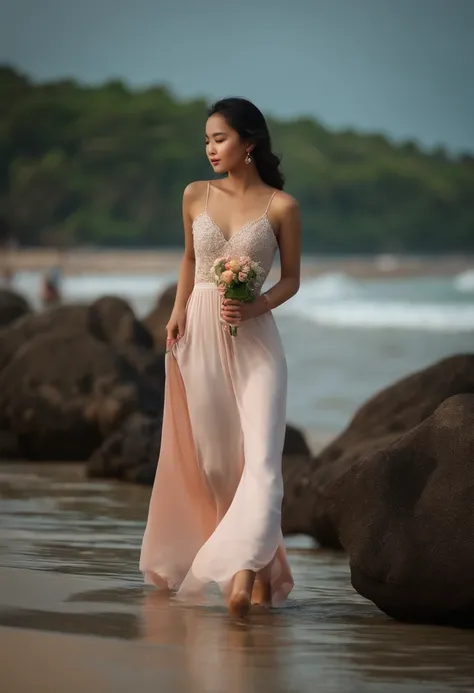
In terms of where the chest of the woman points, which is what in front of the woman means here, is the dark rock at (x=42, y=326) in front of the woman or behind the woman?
behind

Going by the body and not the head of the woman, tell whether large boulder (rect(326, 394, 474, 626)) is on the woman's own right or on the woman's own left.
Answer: on the woman's own left

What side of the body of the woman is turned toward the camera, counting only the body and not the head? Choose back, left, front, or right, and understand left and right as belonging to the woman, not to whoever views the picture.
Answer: front

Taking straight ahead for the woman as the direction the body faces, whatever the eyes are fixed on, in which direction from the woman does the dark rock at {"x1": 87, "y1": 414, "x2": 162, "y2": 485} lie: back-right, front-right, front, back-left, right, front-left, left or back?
back

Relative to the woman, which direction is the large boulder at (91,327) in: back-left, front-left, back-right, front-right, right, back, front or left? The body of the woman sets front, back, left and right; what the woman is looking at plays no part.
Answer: back

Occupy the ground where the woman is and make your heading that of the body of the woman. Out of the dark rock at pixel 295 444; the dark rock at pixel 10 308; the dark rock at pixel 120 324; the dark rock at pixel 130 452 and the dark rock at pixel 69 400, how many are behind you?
5

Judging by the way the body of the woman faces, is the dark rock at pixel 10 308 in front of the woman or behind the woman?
behind

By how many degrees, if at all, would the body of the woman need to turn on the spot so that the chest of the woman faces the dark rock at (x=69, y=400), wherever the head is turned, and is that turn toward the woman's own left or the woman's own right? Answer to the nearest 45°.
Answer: approximately 180°

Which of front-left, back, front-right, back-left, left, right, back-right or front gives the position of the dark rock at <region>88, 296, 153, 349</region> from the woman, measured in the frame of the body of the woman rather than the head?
back

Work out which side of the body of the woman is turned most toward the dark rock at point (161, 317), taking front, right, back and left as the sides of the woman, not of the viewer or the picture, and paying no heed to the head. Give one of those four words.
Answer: back
